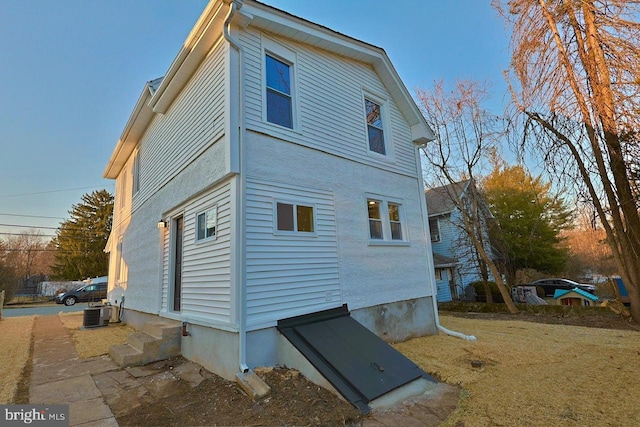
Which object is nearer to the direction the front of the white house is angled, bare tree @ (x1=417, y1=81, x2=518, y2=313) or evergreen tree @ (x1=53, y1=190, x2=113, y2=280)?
the evergreen tree

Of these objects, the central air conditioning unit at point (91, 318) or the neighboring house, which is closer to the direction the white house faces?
the central air conditioning unit

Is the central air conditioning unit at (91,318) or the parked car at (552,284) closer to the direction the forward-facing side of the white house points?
the central air conditioning unit

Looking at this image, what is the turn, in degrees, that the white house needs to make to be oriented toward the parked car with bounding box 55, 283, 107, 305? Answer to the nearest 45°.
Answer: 0° — it already faces it

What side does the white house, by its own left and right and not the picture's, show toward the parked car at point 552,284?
right

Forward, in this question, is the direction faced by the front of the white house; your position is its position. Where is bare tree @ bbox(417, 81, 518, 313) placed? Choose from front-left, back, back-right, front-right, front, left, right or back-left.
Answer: right

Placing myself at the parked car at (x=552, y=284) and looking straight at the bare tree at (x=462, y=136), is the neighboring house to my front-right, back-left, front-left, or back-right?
front-right

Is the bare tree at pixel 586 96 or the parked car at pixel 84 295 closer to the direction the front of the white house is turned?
the parked car

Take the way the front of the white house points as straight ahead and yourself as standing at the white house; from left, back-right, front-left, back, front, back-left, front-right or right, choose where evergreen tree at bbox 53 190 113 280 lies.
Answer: front

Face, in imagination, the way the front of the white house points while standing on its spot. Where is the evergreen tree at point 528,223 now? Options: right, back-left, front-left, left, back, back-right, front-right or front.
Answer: right

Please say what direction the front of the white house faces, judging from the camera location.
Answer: facing away from the viewer and to the left of the viewer

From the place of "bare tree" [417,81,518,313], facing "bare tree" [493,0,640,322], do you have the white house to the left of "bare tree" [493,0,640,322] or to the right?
right

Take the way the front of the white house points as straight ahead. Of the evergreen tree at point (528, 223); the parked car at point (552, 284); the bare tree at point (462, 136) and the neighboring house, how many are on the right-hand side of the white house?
4

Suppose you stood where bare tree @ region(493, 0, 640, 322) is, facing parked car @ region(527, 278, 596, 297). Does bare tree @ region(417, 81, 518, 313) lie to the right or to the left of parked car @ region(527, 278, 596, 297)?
left

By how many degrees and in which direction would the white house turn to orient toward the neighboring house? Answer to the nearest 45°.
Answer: approximately 90° to its right
